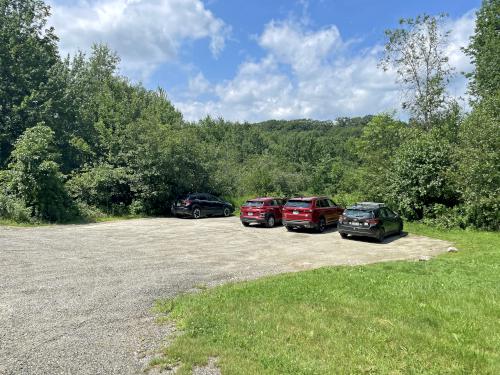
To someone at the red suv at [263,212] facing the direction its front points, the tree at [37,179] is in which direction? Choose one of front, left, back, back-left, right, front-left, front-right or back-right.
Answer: back-left

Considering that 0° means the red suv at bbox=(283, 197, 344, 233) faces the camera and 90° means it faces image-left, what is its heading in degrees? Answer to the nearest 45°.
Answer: approximately 225°

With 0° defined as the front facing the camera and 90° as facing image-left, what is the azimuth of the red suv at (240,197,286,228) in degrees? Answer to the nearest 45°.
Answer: approximately 225°

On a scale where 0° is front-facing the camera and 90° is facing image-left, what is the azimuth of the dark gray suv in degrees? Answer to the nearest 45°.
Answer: approximately 225°

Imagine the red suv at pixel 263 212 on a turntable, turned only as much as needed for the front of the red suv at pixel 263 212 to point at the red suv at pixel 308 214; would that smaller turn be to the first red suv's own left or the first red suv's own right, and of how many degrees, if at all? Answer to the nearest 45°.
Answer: approximately 90° to the first red suv's own right

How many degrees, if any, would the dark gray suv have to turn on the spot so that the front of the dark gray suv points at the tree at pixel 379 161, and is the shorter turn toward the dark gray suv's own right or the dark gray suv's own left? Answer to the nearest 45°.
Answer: approximately 45° to the dark gray suv's own left
